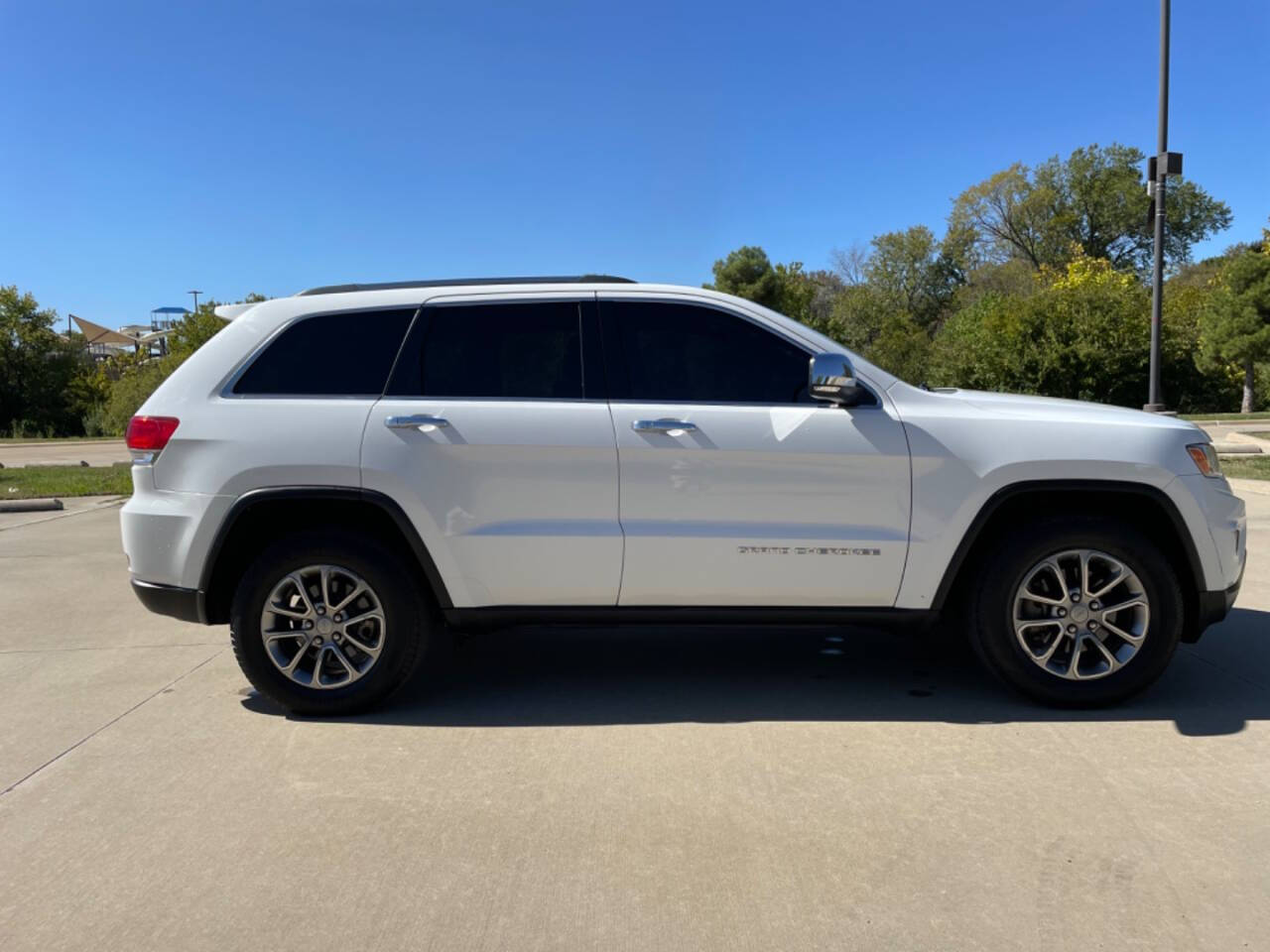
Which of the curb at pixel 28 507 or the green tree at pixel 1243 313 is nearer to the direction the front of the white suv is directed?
the green tree

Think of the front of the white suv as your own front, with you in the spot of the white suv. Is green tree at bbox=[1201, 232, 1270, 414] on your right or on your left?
on your left

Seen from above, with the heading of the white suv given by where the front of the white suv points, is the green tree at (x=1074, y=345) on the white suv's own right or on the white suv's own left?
on the white suv's own left

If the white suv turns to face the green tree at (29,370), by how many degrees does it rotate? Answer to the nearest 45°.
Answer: approximately 135° to its left

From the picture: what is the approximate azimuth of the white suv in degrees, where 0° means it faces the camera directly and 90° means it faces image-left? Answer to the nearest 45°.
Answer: approximately 270°

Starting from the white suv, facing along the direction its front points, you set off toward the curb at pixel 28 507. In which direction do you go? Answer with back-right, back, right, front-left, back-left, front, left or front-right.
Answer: back-left

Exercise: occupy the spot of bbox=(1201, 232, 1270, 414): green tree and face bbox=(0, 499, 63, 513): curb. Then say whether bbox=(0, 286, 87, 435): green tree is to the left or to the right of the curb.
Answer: right

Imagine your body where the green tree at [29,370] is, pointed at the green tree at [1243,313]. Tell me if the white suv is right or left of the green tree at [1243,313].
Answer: right
